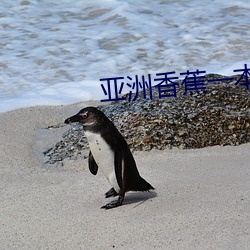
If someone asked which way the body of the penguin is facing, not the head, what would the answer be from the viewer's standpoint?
to the viewer's left
